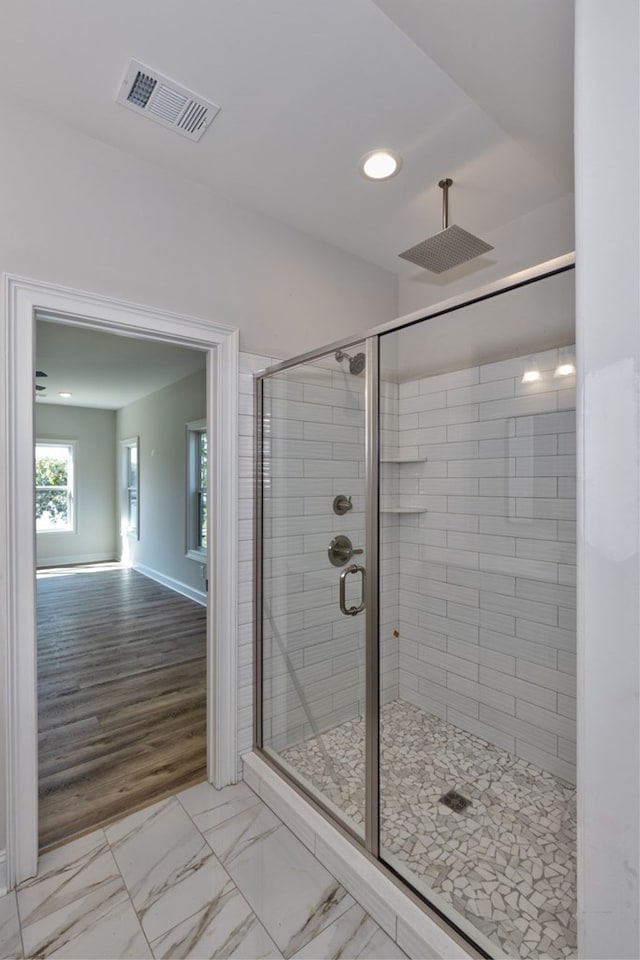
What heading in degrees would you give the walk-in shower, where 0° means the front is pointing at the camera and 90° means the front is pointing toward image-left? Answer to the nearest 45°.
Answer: approximately 45°

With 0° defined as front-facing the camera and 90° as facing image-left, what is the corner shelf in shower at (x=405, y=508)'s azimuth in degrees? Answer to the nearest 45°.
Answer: approximately 0°

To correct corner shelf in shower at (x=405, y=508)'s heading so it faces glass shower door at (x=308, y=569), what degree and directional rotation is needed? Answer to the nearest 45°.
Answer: approximately 45° to its right
